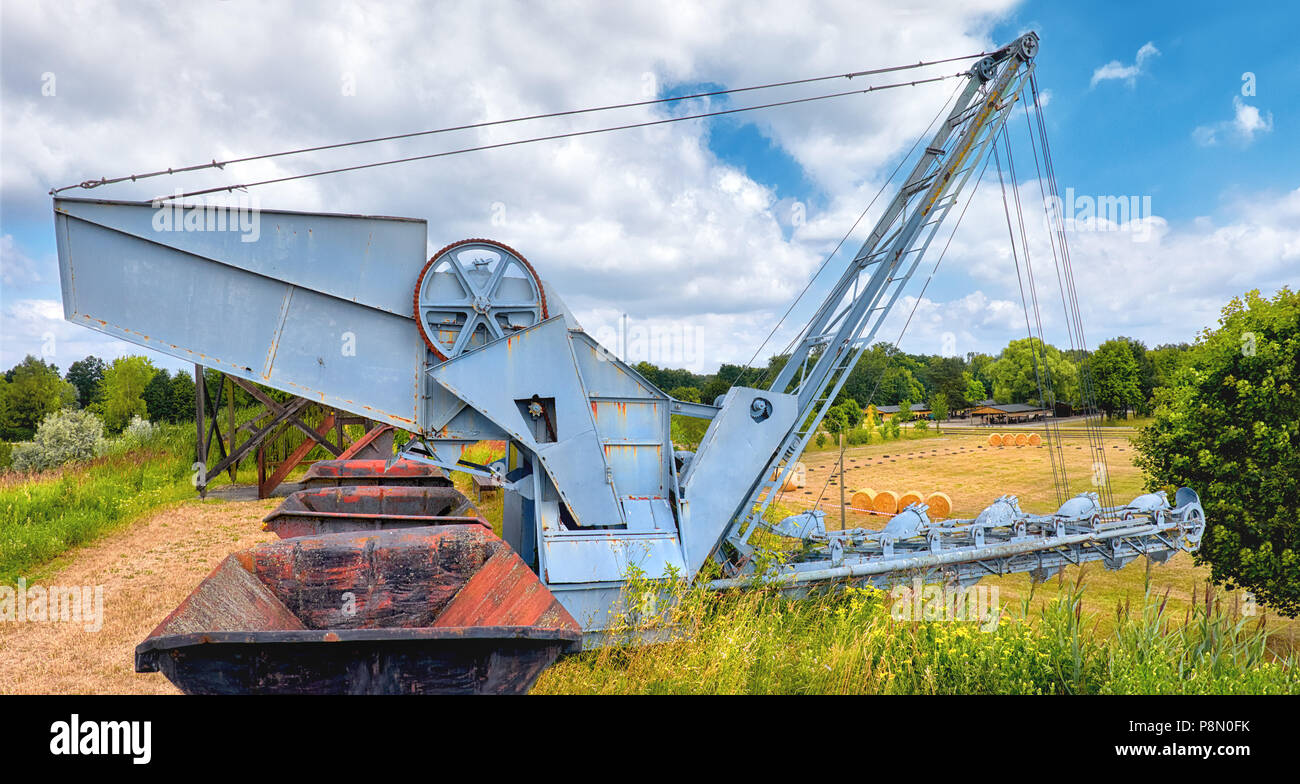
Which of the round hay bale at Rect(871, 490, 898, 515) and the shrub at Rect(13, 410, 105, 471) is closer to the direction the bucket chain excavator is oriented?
the round hay bale

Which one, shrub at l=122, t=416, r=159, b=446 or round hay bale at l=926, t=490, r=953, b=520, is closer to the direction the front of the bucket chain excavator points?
the round hay bale

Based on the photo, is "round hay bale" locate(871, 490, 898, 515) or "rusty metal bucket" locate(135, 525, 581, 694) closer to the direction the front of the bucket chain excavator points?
the round hay bale

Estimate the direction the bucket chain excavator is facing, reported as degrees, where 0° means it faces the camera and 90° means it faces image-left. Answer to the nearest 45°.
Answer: approximately 270°

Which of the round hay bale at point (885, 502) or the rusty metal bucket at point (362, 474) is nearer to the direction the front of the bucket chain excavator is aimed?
the round hay bale

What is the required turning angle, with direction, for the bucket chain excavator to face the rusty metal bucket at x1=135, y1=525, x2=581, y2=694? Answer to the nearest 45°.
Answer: approximately 90° to its right

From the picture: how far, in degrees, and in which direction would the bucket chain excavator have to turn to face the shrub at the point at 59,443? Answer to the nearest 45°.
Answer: approximately 135° to its left

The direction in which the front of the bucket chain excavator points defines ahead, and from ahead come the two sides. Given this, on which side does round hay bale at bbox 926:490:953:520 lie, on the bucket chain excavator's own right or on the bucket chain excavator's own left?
on the bucket chain excavator's own left

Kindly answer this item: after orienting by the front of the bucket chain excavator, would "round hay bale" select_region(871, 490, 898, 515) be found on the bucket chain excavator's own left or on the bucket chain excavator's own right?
on the bucket chain excavator's own left

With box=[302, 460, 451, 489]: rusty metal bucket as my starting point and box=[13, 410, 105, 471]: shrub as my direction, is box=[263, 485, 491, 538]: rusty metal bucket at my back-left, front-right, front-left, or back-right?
back-left
